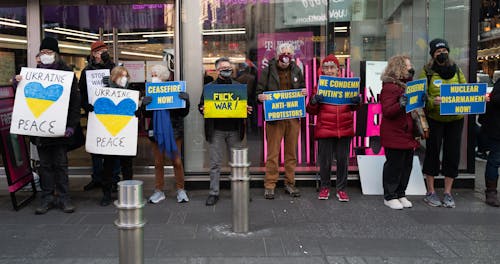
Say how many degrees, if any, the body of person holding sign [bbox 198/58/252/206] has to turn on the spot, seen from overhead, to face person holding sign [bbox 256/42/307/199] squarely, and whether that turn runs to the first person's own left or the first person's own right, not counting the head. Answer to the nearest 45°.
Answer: approximately 90° to the first person's own left

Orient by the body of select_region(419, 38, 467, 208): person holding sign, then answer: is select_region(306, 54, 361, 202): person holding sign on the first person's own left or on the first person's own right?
on the first person's own right

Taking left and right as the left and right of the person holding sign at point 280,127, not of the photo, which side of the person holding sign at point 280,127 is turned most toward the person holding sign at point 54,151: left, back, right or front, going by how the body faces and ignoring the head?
right

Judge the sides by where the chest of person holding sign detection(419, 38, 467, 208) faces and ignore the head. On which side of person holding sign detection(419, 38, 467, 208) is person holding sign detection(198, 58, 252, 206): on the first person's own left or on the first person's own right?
on the first person's own right

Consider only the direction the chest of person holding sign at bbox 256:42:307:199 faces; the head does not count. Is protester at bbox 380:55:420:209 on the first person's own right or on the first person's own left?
on the first person's own left

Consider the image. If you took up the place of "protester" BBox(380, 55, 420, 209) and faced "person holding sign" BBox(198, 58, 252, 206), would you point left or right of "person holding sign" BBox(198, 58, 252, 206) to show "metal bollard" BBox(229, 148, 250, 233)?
left

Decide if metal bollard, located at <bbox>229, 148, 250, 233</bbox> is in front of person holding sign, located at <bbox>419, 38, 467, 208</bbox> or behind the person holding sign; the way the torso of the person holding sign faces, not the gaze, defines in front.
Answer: in front

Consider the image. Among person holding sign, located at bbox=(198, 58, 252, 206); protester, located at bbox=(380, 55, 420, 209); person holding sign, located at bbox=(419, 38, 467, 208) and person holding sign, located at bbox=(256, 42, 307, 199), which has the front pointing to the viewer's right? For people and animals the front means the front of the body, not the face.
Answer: the protester

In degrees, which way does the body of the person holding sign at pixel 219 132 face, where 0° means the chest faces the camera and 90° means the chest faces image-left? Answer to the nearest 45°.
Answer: approximately 0°

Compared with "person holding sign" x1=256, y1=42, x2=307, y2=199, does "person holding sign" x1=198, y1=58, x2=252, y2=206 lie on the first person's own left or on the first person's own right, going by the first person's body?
on the first person's own right

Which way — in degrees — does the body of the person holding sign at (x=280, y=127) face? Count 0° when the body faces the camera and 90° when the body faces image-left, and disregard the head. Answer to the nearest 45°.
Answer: approximately 0°

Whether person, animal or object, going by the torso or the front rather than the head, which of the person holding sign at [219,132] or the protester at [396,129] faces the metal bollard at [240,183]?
the person holding sign
